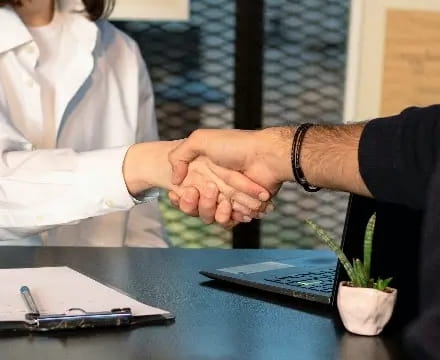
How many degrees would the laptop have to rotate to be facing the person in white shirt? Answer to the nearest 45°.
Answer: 0° — it already faces them

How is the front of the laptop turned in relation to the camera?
facing away from the viewer and to the left of the viewer
